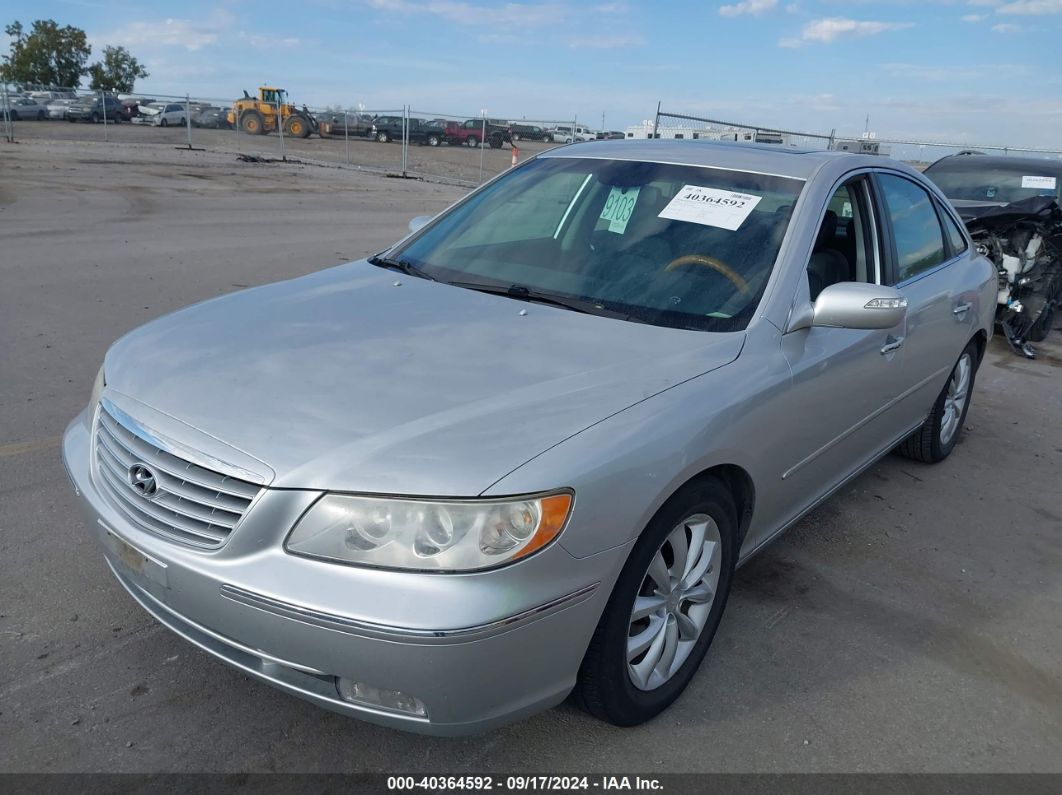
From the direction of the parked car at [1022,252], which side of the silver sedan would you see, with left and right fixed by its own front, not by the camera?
back

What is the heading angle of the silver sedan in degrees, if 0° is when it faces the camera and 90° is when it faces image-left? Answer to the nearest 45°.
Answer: approximately 45°

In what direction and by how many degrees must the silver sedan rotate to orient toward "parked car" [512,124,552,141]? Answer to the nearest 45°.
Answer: approximately 135° to its right

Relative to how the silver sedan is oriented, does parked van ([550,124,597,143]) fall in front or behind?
behind

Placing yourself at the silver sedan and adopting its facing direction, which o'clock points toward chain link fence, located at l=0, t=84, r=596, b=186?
The chain link fence is roughly at 4 o'clock from the silver sedan.

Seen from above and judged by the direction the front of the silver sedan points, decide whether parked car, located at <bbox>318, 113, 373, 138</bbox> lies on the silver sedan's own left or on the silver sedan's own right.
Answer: on the silver sedan's own right

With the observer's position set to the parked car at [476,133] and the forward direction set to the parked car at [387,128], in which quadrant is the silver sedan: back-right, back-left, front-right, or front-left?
back-left

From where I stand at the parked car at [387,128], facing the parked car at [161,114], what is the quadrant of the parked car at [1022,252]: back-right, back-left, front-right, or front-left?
back-left

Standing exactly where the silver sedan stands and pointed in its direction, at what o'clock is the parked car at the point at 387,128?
The parked car is roughly at 4 o'clock from the silver sedan.

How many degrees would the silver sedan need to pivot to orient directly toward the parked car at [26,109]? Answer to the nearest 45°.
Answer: approximately 90° to its right

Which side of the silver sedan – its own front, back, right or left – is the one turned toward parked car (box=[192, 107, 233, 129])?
right
